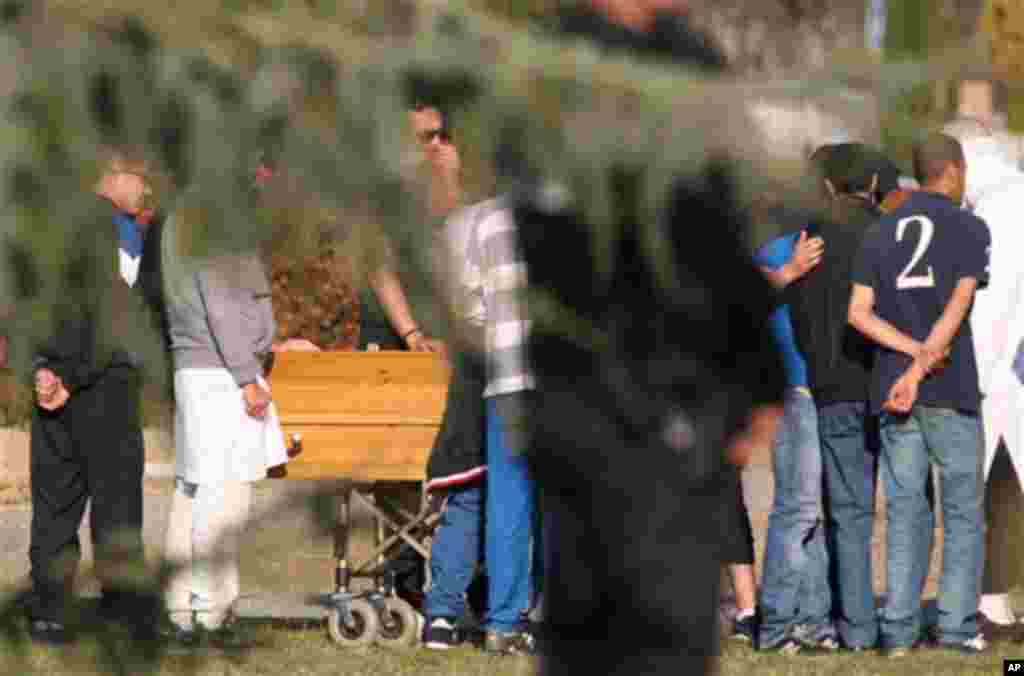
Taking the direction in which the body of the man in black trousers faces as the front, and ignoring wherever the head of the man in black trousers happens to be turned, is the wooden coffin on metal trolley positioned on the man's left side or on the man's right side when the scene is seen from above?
on the man's left side

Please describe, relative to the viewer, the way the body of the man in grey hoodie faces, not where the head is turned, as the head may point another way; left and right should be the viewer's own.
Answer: facing to the right of the viewer

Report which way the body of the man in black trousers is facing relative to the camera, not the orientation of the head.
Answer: to the viewer's right

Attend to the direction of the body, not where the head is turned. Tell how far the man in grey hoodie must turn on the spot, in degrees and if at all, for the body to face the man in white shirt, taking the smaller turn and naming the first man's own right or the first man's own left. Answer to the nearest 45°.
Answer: approximately 45° to the first man's own left
